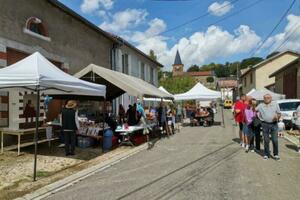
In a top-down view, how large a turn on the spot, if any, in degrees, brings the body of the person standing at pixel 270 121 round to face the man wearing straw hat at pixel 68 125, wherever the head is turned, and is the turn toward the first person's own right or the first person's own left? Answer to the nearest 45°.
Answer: approximately 90° to the first person's own right

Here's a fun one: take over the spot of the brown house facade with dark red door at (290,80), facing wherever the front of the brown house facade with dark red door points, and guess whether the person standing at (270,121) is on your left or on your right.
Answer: on your left

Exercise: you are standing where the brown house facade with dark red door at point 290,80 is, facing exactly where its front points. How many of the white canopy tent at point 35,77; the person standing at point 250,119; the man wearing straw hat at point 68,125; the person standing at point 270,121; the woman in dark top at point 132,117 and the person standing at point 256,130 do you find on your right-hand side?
0

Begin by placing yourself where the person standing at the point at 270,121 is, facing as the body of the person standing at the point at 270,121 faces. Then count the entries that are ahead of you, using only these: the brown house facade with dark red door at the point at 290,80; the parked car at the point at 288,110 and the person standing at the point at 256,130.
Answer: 0

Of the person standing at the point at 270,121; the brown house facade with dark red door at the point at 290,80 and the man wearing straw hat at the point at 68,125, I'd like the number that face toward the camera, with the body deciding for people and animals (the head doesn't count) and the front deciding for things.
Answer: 1

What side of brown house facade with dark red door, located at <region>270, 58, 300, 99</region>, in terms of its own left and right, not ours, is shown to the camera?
left

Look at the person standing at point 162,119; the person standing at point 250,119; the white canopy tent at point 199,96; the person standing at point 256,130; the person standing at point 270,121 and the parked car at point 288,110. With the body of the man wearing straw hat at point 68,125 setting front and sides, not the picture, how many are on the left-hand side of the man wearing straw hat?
0

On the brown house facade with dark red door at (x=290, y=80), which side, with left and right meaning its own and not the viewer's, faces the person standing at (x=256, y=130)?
left

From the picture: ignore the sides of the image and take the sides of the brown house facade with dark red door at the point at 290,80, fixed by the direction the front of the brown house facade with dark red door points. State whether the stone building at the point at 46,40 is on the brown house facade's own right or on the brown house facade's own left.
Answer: on the brown house facade's own left

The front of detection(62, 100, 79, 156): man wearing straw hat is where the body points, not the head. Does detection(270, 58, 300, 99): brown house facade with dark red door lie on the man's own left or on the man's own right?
on the man's own right

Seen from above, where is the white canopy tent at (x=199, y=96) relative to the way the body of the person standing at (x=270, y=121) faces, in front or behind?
behind

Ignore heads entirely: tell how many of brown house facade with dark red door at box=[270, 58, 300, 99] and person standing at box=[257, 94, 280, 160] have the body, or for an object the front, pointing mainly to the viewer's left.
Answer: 1

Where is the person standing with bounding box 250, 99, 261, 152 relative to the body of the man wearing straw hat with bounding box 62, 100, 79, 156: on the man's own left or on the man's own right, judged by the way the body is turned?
on the man's own right

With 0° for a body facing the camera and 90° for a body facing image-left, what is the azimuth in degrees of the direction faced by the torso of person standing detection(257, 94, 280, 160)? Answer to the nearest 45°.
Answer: approximately 0°

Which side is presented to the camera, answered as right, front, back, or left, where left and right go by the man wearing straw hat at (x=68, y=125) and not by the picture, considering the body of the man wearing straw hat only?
back
